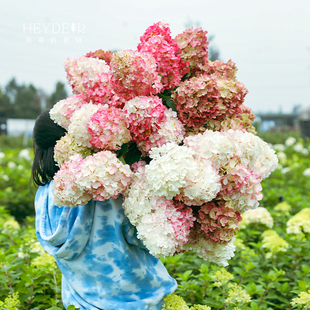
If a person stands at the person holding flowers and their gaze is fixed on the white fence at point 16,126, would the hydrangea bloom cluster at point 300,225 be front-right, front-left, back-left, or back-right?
front-right

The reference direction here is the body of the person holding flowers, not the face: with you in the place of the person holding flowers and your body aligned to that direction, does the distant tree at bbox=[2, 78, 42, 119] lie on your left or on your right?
on your left
